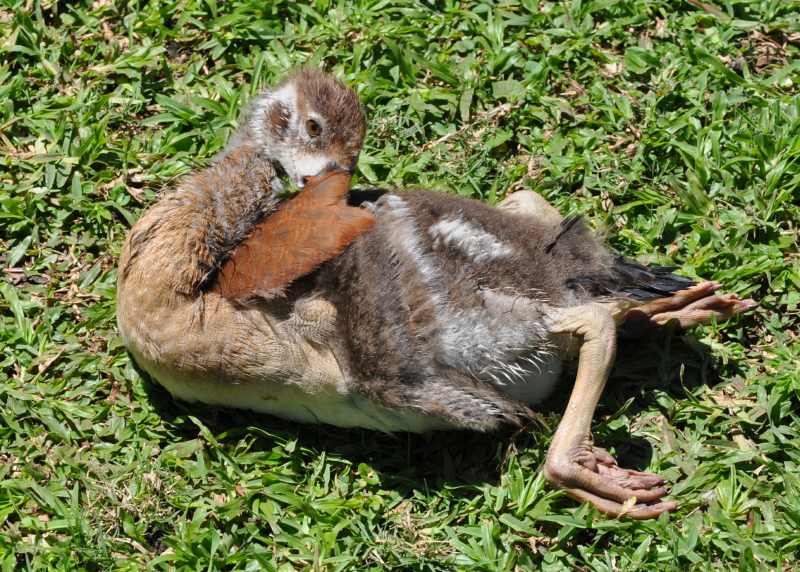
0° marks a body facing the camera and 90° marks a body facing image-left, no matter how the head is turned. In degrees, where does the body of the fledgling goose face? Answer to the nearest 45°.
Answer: approximately 90°
